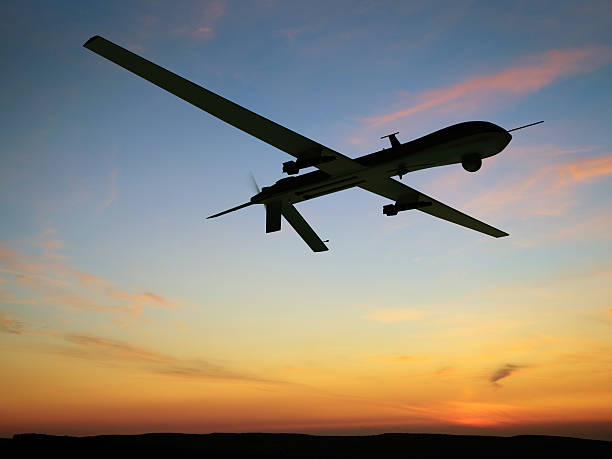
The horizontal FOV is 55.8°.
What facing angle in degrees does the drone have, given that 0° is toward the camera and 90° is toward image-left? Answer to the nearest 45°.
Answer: approximately 315°
